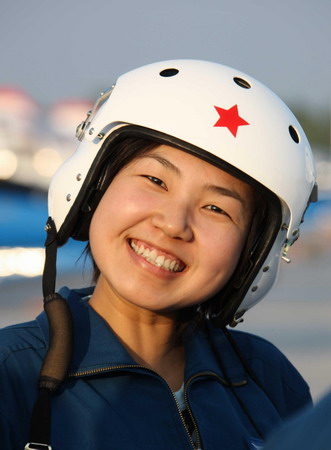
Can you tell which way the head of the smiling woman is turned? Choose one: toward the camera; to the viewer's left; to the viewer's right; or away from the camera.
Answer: toward the camera

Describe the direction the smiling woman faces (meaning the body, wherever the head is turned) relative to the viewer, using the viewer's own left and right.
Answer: facing the viewer
